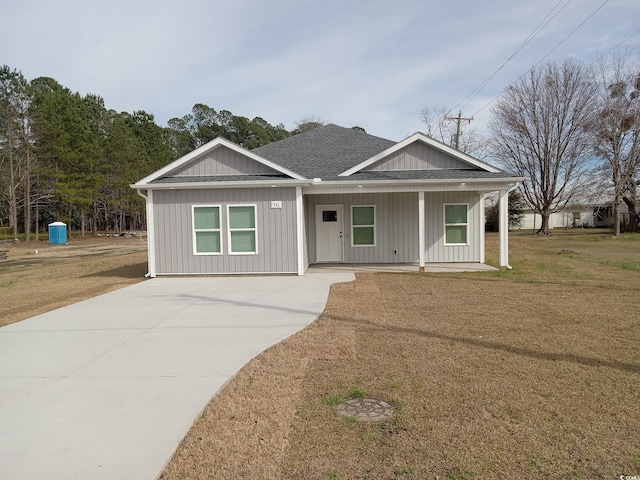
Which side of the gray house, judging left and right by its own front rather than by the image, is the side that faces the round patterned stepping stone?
front

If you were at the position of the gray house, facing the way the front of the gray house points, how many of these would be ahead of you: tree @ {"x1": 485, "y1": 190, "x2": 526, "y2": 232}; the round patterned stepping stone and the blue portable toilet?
1

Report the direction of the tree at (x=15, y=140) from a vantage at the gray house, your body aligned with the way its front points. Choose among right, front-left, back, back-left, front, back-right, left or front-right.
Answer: back-right

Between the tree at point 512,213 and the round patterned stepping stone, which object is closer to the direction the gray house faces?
the round patterned stepping stone

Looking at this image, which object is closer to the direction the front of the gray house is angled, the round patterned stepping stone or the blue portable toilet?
the round patterned stepping stone

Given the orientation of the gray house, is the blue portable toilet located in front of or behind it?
behind

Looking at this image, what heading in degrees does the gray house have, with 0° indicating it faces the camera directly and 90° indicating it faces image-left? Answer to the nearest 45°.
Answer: approximately 0°

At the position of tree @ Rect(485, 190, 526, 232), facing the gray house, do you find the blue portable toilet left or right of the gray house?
right

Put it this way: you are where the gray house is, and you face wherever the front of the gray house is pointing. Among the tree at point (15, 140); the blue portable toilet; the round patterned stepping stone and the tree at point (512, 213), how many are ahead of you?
1

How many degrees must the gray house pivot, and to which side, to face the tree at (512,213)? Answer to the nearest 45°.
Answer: approximately 135° to its left
